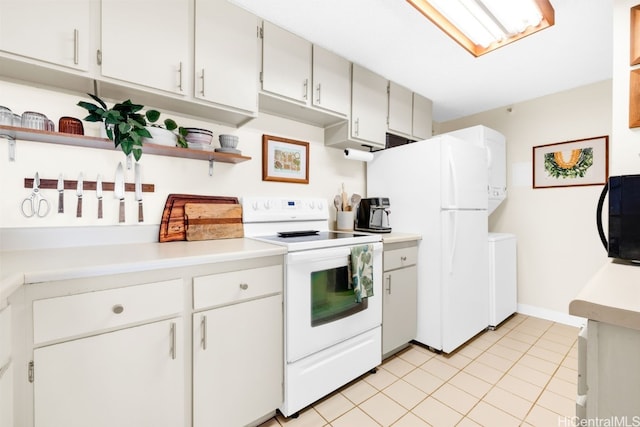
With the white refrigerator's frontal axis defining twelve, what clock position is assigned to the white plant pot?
The white plant pot is roughly at 3 o'clock from the white refrigerator.

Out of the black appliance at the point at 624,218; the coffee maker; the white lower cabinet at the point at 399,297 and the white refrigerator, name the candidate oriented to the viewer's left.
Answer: the black appliance

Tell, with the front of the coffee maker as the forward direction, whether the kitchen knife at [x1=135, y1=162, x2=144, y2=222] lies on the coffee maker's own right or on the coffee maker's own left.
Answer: on the coffee maker's own right

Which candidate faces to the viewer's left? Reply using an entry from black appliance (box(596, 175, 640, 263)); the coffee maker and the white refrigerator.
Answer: the black appliance

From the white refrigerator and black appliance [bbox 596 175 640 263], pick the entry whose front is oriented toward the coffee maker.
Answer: the black appliance

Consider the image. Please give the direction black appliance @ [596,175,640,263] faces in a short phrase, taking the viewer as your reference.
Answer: facing to the left of the viewer

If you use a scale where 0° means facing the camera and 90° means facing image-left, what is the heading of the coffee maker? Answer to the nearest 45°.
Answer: approximately 315°

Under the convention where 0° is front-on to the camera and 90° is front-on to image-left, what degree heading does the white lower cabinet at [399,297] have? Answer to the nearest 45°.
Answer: approximately 315°
